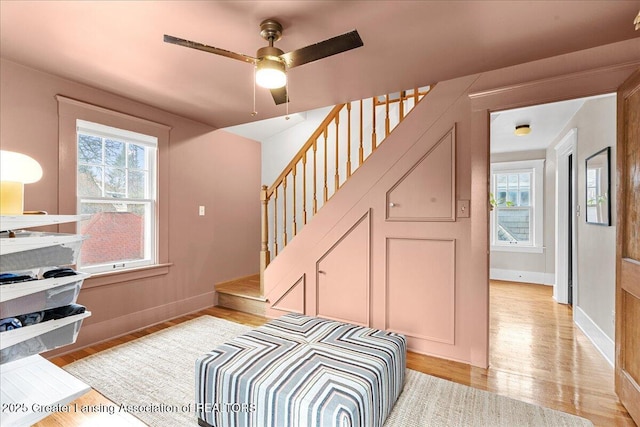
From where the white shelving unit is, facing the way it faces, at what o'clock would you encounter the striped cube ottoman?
The striped cube ottoman is roughly at 11 o'clock from the white shelving unit.

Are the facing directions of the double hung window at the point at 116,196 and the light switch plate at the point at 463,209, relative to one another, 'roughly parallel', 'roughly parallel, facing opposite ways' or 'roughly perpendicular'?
roughly perpendicular

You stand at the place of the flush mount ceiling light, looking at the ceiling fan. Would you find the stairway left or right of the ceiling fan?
right

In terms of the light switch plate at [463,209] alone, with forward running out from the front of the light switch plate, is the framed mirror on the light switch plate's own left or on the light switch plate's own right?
on the light switch plate's own left

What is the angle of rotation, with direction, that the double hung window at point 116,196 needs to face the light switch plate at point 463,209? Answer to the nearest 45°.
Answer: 0° — it already faces it

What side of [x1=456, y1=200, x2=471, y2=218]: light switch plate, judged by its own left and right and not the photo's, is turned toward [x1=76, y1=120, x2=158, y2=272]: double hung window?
right

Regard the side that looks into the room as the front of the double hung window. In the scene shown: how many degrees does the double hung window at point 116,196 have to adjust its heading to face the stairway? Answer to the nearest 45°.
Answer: approximately 45° to its left

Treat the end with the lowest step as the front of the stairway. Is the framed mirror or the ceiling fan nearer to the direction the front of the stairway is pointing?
the ceiling fan

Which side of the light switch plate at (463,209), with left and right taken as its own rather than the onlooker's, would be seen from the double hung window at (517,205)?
back

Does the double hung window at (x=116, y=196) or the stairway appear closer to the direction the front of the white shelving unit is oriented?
the stairway
